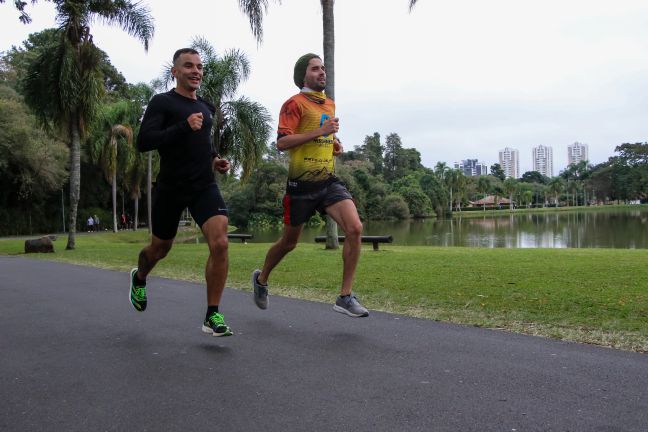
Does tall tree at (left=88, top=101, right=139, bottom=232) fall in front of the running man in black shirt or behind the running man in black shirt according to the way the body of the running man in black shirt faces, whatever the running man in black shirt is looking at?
behind

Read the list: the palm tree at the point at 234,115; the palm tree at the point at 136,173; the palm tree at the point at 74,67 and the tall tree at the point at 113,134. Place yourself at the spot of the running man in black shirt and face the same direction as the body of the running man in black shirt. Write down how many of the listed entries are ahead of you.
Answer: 0

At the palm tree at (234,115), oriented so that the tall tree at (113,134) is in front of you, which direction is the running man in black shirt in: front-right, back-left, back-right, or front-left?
back-left

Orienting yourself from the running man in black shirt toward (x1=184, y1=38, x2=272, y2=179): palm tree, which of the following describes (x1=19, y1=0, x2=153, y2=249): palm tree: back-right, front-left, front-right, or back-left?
front-left

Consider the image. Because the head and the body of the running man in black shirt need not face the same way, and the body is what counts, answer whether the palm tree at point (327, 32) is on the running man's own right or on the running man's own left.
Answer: on the running man's own left

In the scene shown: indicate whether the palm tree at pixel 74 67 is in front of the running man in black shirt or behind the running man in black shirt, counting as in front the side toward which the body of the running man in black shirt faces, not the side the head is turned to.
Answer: behind

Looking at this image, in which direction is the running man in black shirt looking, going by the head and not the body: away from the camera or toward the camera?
toward the camera

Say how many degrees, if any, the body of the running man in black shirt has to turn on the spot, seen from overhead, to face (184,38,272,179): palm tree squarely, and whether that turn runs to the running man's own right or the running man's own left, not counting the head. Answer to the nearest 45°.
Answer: approximately 135° to the running man's own left
